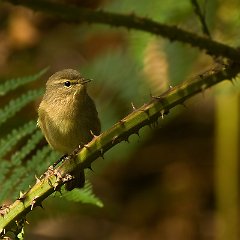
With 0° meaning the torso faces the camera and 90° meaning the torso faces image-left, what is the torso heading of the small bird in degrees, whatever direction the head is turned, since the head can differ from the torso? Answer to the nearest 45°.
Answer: approximately 315°
